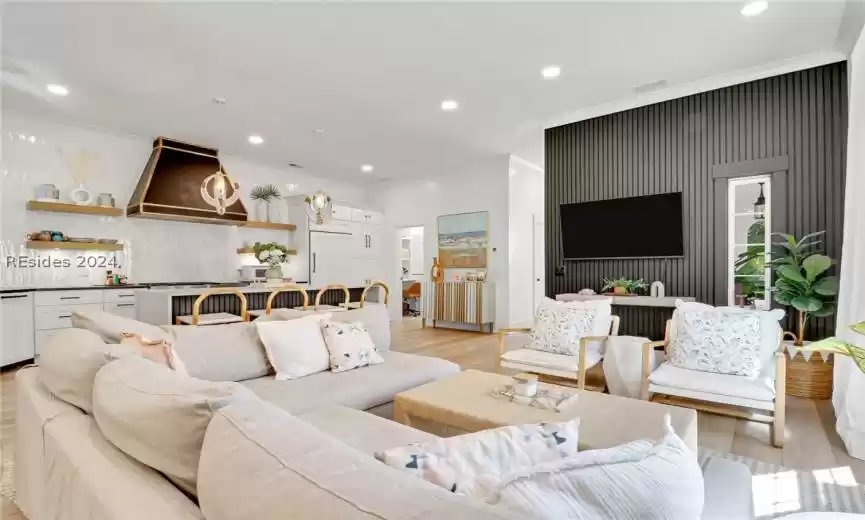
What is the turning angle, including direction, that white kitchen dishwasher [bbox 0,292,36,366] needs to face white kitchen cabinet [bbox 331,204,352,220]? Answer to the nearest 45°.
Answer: approximately 45° to its left

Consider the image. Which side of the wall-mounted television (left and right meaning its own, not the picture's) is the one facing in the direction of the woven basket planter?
left

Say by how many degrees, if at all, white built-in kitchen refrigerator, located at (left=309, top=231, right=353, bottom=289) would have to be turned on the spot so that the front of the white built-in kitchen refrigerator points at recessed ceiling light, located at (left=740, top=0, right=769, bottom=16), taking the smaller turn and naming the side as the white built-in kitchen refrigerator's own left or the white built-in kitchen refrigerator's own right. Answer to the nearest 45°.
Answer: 0° — it already faces it

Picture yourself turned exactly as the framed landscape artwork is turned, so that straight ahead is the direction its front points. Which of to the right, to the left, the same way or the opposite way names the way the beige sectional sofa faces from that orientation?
the opposite way

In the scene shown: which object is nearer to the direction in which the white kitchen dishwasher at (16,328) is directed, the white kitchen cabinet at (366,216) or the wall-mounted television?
the wall-mounted television

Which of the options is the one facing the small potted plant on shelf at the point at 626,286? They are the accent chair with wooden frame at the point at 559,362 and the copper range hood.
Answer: the copper range hood

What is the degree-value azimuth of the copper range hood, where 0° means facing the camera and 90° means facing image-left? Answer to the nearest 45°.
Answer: approximately 315°

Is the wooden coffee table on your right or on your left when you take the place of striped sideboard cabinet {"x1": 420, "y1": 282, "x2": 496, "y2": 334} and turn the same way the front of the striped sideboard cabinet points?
on your left

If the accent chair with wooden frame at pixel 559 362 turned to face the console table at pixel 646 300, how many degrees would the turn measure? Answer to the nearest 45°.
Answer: approximately 180°

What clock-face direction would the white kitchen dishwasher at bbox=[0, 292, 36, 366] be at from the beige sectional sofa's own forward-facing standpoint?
The white kitchen dishwasher is roughly at 9 o'clock from the beige sectional sofa.

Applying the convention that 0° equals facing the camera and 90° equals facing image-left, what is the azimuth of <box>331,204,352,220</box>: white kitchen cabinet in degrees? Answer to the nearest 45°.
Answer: approximately 315°

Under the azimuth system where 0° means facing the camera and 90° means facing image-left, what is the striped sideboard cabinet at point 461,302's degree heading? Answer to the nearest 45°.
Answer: approximately 45°

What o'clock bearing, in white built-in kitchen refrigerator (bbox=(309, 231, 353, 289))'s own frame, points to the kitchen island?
The kitchen island is roughly at 2 o'clock from the white built-in kitchen refrigerator.

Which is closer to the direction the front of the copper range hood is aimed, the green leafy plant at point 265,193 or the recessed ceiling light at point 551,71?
the recessed ceiling light

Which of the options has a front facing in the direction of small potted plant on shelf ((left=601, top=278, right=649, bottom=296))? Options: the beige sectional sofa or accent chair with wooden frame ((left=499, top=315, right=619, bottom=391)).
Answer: the beige sectional sofa
